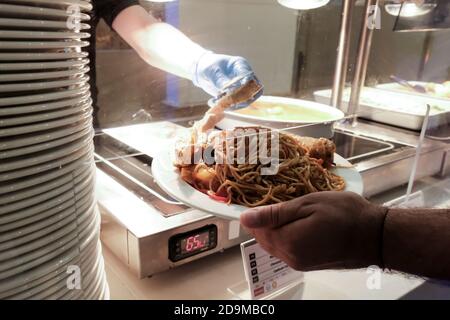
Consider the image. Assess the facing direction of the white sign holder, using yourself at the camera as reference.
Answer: facing the viewer and to the right of the viewer
